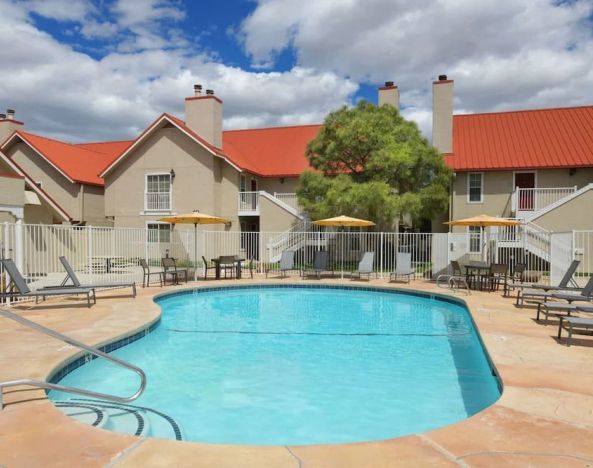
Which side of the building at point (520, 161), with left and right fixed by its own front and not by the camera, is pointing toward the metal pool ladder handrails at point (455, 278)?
front

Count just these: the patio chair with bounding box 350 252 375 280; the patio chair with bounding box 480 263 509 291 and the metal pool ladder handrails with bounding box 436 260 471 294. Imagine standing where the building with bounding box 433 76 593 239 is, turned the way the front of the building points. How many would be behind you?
0

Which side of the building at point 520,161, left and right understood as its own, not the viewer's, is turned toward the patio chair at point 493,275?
front

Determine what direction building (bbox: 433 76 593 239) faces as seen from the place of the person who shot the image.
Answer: facing the viewer

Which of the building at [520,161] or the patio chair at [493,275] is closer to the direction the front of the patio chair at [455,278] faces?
the patio chair

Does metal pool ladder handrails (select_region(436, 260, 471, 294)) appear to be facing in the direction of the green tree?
no

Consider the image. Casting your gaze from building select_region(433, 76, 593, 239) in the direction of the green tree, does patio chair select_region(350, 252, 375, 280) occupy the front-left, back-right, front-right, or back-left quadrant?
front-left
